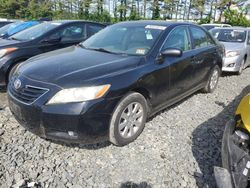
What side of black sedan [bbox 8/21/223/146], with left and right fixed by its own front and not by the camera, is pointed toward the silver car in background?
back

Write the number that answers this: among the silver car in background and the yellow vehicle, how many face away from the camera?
0

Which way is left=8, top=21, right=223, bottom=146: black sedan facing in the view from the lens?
facing the viewer and to the left of the viewer

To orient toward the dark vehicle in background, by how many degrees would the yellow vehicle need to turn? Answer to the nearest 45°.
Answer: approximately 90° to its right

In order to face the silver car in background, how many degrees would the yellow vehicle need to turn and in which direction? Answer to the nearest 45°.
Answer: approximately 135° to its right

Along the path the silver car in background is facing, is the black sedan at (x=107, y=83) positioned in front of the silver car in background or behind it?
in front

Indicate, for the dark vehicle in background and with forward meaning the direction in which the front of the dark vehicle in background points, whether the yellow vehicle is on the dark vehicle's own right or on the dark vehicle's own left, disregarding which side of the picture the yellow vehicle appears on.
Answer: on the dark vehicle's own left

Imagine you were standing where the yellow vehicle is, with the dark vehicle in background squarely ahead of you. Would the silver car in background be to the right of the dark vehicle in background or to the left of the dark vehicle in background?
right
